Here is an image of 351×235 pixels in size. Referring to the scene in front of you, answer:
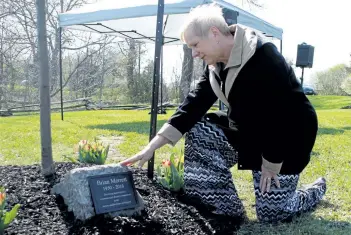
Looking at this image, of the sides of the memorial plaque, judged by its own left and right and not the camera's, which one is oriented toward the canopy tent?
back

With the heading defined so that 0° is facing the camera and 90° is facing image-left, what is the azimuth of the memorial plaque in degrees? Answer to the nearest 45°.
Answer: approximately 0°

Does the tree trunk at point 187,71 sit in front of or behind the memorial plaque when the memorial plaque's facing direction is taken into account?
behind

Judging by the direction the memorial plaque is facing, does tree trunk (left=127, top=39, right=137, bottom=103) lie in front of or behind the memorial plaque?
behind
